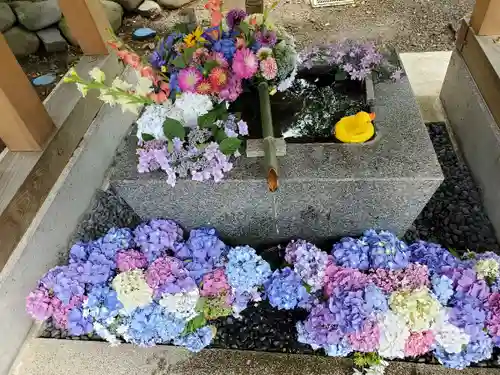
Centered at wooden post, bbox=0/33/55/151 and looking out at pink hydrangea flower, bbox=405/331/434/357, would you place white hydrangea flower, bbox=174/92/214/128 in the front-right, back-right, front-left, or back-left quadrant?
front-left

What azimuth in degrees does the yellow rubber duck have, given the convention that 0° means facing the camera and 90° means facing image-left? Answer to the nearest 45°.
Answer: approximately 270°

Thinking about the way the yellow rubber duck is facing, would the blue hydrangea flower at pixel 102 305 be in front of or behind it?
behind

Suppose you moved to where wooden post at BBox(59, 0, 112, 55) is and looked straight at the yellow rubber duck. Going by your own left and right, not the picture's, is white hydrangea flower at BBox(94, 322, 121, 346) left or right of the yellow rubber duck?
right

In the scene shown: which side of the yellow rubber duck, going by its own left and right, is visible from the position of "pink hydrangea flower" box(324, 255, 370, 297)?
right

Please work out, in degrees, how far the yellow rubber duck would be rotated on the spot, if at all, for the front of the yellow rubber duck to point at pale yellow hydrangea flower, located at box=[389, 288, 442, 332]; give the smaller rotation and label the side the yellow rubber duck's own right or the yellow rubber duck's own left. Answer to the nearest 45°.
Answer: approximately 45° to the yellow rubber duck's own right

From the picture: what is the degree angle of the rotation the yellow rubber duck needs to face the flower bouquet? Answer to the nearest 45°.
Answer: approximately 180°

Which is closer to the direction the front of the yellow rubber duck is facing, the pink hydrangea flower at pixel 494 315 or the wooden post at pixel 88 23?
the pink hydrangea flower
